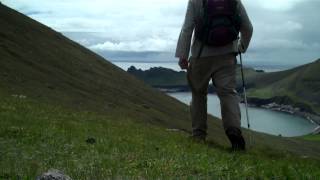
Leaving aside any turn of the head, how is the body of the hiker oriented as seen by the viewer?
away from the camera
